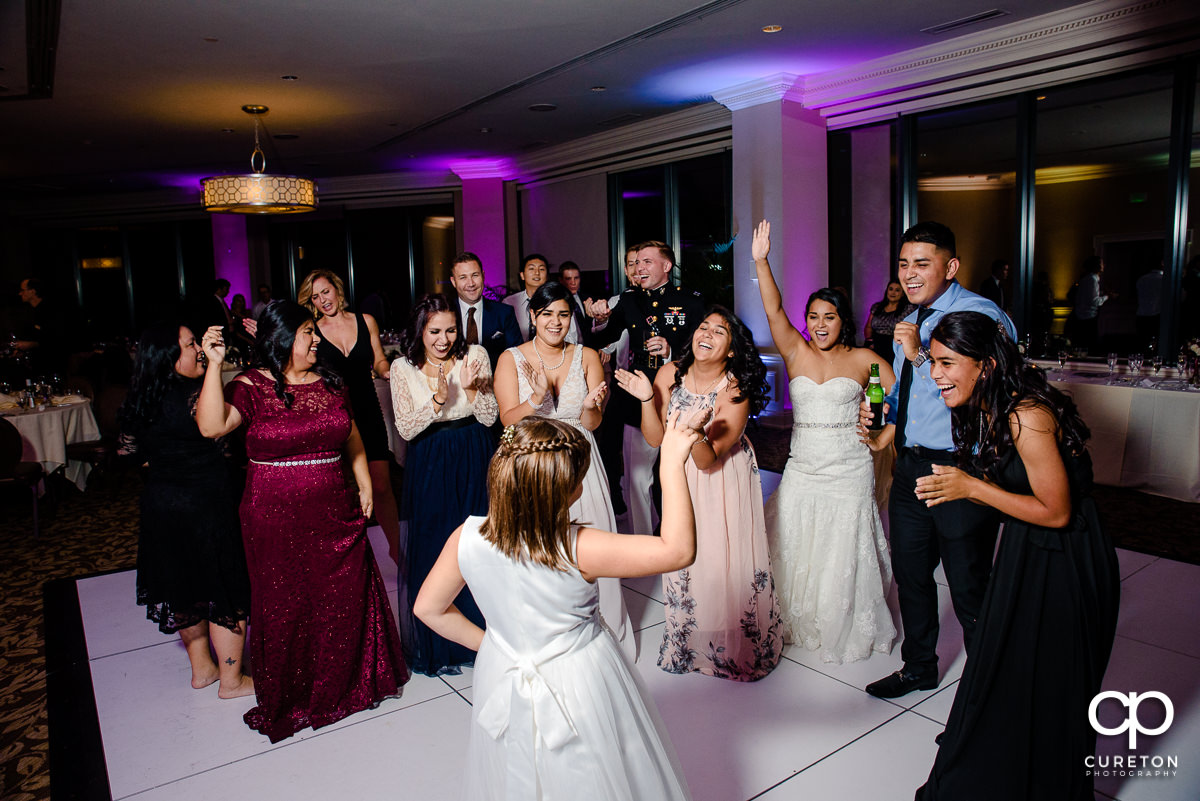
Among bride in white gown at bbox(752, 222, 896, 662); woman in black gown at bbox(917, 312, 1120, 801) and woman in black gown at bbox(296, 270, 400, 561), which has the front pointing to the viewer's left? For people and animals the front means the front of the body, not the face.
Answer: woman in black gown at bbox(917, 312, 1120, 801)

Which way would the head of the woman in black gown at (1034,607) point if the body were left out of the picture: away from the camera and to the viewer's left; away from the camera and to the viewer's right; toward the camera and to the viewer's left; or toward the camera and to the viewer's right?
toward the camera and to the viewer's left

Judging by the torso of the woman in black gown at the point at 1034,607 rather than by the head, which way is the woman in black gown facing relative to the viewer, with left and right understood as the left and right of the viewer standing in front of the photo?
facing to the left of the viewer

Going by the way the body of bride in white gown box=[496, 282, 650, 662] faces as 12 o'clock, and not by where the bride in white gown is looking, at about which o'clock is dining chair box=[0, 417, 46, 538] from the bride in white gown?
The dining chair is roughly at 4 o'clock from the bride in white gown.

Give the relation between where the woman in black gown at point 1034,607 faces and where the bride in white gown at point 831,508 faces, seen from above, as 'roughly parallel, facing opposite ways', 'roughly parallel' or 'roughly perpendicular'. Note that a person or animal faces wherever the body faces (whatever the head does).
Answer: roughly perpendicular

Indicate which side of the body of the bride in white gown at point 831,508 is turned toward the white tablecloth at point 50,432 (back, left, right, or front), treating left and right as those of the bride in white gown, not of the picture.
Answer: right

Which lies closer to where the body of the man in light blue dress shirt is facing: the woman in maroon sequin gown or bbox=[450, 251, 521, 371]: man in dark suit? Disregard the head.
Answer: the woman in maroon sequin gown

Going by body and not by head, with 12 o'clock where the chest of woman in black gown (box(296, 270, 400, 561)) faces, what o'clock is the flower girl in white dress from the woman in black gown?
The flower girl in white dress is roughly at 12 o'clock from the woman in black gown.
